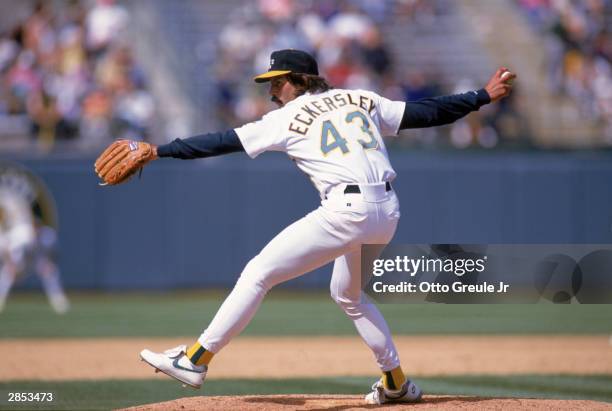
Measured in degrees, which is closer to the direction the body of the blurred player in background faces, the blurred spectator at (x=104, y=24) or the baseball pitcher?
the baseball pitcher

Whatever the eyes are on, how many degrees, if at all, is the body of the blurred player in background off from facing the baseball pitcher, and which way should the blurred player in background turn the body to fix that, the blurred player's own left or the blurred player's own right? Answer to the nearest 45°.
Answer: approximately 45° to the blurred player's own left

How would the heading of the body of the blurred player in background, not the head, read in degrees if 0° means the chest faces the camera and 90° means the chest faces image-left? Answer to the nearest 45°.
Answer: approximately 45°

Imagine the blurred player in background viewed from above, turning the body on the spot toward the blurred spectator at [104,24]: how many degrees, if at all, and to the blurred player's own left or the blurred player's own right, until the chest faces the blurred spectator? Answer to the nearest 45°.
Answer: approximately 180°
